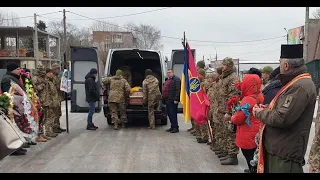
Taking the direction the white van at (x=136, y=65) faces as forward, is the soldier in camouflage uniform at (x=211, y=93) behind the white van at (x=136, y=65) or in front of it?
behind

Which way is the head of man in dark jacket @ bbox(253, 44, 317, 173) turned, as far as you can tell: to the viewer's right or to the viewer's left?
to the viewer's left

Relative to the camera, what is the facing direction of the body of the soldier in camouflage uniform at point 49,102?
to the viewer's right

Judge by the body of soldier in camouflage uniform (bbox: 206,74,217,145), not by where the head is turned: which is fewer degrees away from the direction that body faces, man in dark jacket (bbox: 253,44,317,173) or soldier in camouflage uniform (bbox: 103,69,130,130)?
the soldier in camouflage uniform

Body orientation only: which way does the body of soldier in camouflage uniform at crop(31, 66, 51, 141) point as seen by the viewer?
to the viewer's right

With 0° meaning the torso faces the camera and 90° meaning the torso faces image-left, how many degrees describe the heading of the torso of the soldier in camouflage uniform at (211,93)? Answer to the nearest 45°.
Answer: approximately 90°

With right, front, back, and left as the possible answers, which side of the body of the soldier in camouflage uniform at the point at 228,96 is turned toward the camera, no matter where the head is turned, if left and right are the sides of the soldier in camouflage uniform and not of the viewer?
left

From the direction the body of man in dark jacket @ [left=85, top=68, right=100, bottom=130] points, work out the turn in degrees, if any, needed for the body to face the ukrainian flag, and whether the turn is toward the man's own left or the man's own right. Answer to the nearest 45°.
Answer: approximately 45° to the man's own right

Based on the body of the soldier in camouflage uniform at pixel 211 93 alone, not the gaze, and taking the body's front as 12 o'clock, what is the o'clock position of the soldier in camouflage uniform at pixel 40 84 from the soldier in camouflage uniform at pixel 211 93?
the soldier in camouflage uniform at pixel 40 84 is roughly at 12 o'clock from the soldier in camouflage uniform at pixel 211 93.
